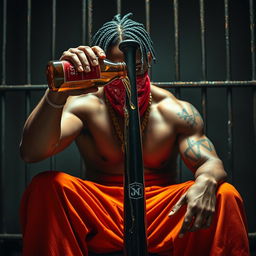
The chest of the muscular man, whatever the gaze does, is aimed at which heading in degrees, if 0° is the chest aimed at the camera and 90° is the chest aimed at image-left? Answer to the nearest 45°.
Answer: approximately 0°
